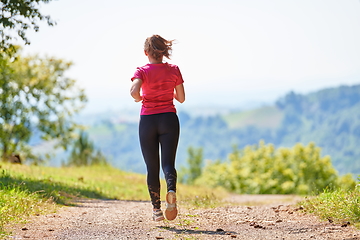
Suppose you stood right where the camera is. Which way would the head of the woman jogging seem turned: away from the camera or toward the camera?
away from the camera

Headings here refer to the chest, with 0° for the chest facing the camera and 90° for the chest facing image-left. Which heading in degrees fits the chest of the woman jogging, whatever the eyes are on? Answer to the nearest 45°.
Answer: approximately 180°

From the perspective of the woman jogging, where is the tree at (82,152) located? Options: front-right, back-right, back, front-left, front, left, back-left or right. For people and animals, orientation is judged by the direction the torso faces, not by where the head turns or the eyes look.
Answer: front

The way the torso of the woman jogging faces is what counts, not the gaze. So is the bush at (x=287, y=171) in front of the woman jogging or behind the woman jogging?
in front
